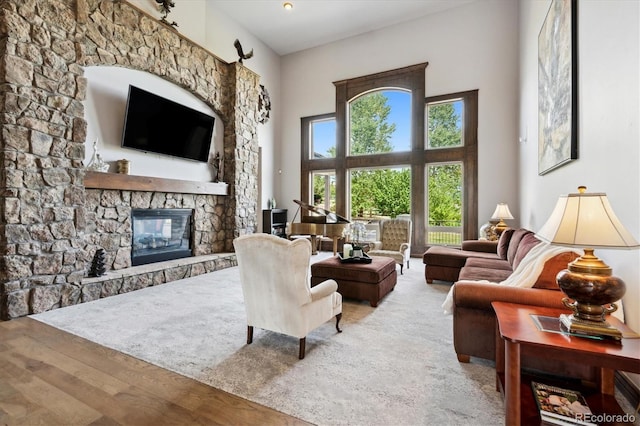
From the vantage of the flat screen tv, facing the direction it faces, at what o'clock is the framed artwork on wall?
The framed artwork on wall is roughly at 12 o'clock from the flat screen tv.

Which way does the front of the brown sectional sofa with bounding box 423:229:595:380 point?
to the viewer's left

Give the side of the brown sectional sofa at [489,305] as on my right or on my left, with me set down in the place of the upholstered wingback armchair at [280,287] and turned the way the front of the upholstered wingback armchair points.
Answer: on my right

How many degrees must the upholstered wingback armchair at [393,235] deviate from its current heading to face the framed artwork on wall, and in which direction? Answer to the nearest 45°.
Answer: approximately 90° to its left

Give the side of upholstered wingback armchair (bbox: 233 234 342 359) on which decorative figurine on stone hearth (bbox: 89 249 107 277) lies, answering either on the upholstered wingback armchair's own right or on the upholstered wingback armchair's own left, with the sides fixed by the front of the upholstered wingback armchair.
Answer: on the upholstered wingback armchair's own left

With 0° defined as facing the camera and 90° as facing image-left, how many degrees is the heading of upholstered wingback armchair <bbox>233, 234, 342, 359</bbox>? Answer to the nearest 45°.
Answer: approximately 225°

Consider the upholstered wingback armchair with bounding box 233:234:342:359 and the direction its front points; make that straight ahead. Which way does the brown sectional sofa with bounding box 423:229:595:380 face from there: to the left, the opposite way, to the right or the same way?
to the left

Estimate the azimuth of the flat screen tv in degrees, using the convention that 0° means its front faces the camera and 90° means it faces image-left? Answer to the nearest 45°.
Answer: approximately 315°

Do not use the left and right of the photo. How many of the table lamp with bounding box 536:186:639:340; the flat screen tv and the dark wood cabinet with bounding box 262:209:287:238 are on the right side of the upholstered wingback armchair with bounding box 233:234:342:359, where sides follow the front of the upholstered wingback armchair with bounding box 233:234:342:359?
1

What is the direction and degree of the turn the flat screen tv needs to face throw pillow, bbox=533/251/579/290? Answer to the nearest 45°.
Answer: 0° — it already faces it
